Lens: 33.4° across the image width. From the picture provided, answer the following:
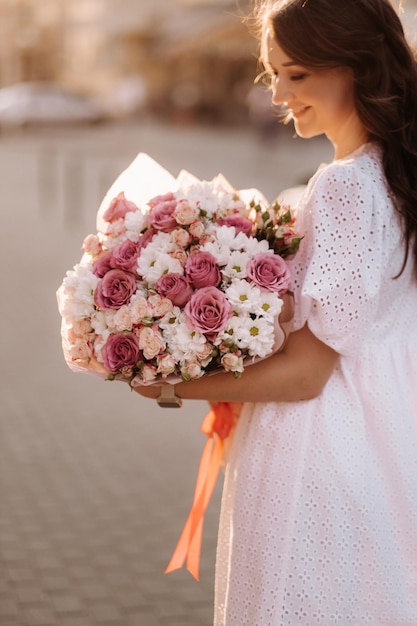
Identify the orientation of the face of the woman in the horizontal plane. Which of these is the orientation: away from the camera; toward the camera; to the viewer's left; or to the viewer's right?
to the viewer's left

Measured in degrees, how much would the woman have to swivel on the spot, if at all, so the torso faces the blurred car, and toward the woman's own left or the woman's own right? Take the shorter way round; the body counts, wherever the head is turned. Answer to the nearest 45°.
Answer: approximately 90° to the woman's own right

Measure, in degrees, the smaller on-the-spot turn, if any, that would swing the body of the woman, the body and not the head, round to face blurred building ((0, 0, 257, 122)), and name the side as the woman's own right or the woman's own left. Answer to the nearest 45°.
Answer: approximately 90° to the woman's own right

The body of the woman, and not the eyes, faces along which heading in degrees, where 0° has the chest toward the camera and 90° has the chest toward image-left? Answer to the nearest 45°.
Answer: approximately 90°
